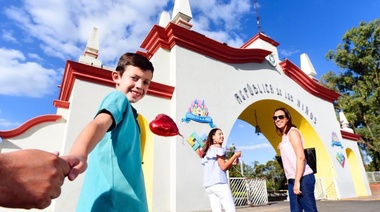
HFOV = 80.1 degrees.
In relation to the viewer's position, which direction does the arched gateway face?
facing the viewer and to the right of the viewer

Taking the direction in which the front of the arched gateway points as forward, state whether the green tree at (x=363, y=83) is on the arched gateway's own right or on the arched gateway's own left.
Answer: on the arched gateway's own left

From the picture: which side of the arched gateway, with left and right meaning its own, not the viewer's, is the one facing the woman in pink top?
front

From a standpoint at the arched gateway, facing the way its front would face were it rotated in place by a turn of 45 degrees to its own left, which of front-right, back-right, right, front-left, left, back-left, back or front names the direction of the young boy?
right

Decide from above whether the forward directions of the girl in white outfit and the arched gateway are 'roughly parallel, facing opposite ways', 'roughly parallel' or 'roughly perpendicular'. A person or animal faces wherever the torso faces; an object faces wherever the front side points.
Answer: roughly perpendicular
